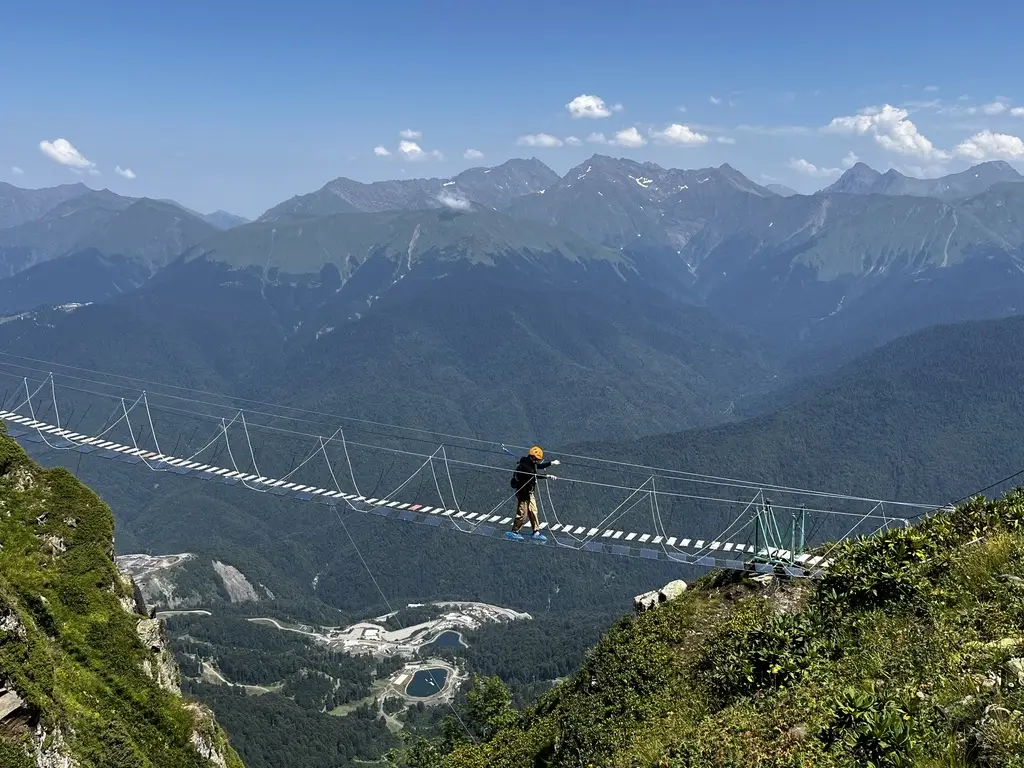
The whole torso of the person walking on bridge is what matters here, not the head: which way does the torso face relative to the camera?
to the viewer's right
